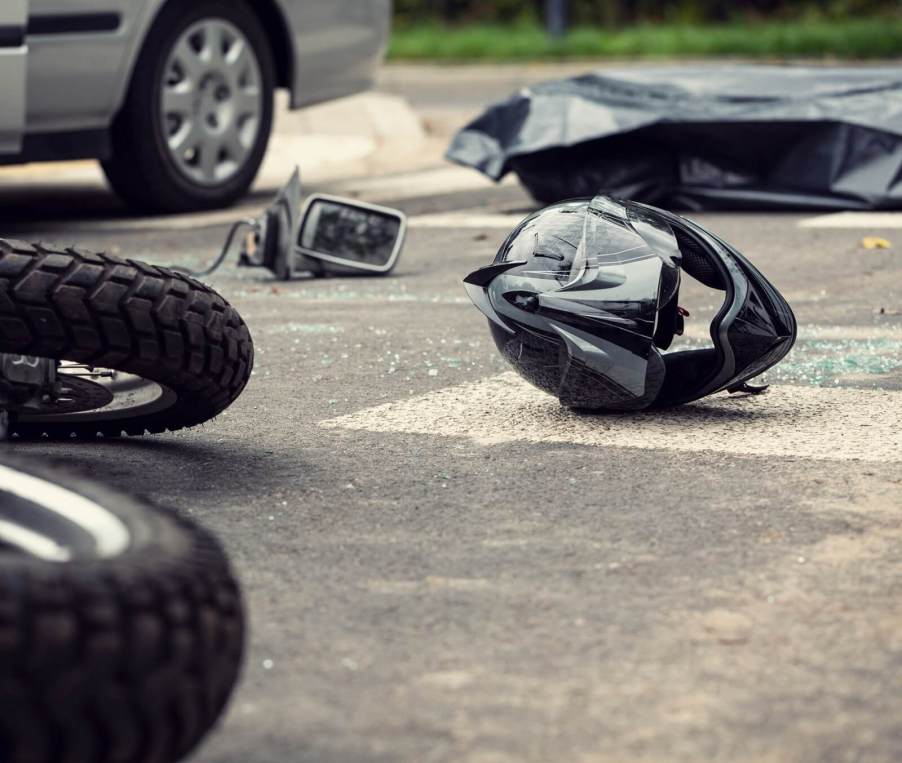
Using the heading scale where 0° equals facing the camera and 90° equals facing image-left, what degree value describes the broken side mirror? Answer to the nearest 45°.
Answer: approximately 0°

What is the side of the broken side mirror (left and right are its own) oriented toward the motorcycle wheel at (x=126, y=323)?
front

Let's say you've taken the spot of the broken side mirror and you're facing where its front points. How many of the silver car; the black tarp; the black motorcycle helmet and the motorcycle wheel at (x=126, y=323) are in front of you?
2

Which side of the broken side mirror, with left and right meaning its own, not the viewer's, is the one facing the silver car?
back

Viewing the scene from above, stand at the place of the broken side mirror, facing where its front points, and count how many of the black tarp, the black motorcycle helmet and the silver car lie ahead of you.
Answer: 1

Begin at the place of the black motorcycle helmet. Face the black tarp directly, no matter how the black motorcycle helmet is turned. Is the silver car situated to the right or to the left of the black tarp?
left

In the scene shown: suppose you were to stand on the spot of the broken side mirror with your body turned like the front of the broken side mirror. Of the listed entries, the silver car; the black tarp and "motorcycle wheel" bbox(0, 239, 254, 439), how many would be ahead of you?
1

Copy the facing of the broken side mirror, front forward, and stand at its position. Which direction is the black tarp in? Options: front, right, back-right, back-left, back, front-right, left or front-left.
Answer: back-left

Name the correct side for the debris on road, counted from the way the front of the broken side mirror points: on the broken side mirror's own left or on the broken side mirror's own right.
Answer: on the broken side mirror's own left

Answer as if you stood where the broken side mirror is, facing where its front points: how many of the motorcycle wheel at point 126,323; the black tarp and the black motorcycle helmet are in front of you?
2
